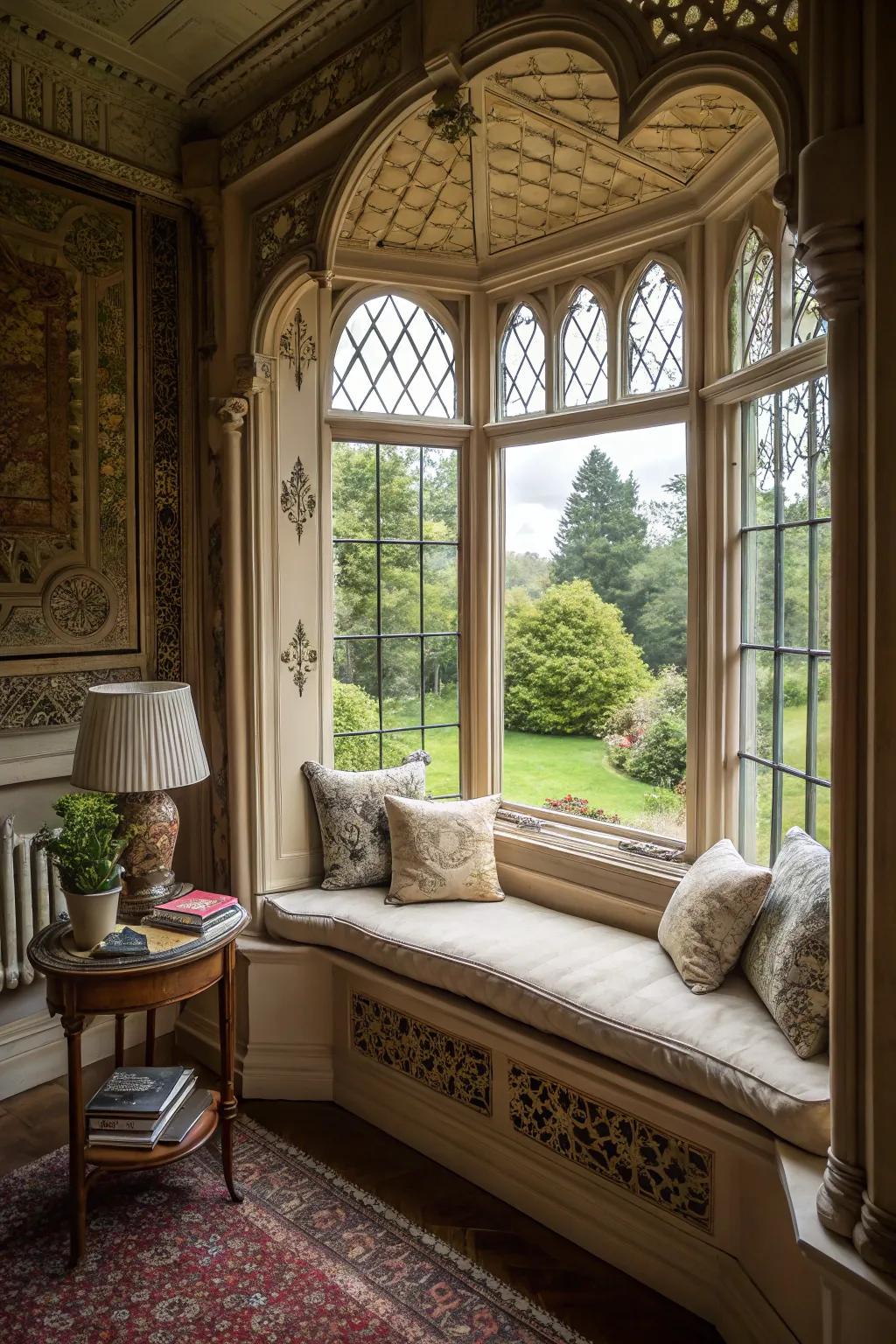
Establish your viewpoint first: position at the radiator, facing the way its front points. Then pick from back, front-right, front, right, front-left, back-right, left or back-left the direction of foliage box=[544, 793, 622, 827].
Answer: front-left

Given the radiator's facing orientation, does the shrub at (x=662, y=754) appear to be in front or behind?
in front

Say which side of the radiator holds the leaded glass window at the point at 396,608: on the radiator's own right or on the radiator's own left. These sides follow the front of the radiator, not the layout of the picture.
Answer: on the radiator's own left

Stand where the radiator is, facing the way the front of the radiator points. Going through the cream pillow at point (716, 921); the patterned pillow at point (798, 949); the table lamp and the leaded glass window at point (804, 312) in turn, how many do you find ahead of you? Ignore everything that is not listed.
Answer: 4

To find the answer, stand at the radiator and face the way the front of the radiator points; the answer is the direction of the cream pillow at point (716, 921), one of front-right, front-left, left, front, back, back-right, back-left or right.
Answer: front

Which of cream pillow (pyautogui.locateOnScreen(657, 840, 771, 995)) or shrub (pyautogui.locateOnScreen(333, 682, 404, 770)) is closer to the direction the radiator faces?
the cream pillow

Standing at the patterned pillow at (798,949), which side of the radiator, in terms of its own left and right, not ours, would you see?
front

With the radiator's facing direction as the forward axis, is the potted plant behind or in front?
in front

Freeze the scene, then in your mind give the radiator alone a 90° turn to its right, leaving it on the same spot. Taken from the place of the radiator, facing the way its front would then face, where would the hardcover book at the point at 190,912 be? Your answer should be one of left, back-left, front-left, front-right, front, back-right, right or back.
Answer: left

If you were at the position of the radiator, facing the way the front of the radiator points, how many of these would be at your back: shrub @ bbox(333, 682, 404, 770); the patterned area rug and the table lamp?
0

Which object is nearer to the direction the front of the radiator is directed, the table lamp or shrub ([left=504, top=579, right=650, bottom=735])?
the table lamp

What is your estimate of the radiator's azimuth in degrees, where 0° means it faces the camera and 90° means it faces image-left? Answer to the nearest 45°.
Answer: approximately 315°

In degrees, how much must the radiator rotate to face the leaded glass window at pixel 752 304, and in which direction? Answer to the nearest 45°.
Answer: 0° — it already faces it

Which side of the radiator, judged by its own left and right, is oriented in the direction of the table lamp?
front
